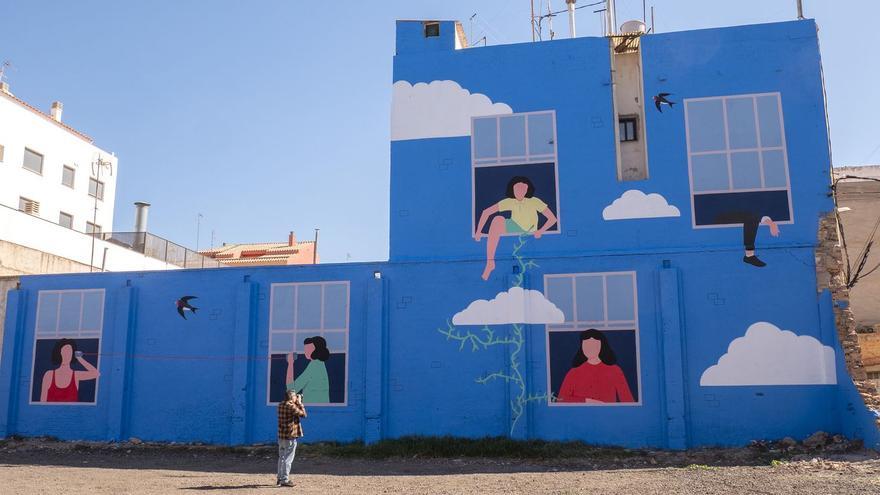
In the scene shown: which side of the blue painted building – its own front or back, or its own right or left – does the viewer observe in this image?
front

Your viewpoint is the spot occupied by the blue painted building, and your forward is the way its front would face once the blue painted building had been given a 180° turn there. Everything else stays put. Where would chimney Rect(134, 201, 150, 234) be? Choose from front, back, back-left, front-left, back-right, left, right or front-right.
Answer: front-left

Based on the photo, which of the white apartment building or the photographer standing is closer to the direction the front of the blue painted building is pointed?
the photographer standing

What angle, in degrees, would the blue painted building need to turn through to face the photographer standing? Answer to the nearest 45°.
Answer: approximately 45° to its right

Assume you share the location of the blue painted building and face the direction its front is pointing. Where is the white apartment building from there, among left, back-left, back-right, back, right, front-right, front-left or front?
back-right
